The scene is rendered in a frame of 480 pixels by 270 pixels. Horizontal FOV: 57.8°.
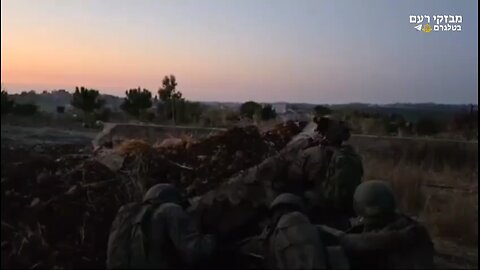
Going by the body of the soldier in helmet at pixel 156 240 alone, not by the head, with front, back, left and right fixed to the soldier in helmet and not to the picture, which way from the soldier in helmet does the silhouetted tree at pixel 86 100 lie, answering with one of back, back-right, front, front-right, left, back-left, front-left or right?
front-left

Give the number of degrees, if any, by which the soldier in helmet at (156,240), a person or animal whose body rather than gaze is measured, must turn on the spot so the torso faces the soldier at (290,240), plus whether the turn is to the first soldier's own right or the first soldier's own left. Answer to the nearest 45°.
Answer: approximately 45° to the first soldier's own right

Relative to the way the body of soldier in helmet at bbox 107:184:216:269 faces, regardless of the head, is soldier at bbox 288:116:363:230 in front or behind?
in front

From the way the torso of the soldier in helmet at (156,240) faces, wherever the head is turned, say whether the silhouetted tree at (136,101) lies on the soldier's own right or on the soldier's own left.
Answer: on the soldier's own left

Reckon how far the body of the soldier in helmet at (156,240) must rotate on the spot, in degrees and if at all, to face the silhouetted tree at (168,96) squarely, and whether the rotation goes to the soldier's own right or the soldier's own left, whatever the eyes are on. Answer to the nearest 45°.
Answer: approximately 45° to the soldier's own left

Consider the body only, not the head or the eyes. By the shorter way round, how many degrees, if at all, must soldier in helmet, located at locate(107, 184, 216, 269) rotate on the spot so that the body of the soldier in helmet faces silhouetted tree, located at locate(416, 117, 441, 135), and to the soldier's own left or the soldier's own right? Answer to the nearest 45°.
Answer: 0° — they already face it

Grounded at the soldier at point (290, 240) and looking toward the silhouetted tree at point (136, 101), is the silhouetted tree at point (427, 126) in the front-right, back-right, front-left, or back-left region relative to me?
front-right

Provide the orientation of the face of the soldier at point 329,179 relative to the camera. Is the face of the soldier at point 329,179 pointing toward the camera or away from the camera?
away from the camera

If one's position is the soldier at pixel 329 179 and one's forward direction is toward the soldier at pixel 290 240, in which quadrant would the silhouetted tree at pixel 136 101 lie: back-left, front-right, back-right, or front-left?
back-right

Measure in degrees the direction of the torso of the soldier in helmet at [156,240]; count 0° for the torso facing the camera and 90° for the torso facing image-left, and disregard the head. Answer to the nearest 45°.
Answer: approximately 225°
